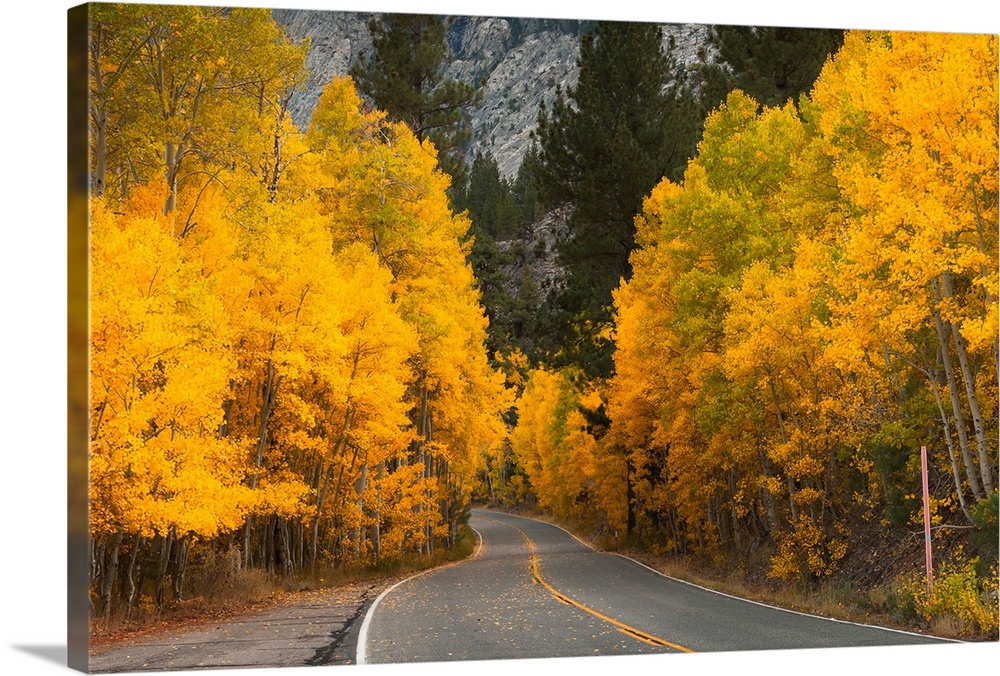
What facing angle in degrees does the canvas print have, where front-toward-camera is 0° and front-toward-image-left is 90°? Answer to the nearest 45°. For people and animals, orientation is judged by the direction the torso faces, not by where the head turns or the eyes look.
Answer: approximately 315°
